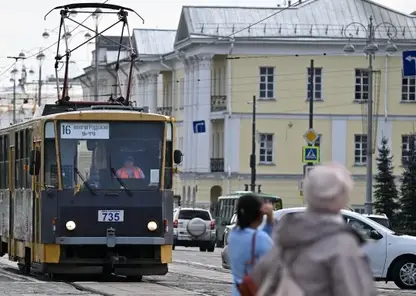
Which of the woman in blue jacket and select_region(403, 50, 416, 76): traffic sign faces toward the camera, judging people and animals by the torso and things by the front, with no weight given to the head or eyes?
the traffic sign

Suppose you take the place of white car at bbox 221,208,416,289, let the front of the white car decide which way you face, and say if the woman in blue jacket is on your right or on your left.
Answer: on your right

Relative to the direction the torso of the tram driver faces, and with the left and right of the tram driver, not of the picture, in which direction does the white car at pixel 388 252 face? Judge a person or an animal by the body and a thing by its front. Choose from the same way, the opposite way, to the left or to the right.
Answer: to the left

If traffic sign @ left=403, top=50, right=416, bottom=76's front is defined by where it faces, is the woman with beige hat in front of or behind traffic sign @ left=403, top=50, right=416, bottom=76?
in front

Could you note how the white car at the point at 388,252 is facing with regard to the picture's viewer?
facing to the right of the viewer

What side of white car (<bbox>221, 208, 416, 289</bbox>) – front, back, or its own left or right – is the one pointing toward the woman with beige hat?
right

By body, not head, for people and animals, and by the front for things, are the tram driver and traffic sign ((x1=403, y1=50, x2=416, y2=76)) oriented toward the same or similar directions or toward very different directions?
same or similar directions

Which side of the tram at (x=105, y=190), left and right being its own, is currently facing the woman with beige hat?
front

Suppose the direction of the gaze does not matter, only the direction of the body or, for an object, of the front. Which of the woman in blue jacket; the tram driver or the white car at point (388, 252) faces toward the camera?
the tram driver

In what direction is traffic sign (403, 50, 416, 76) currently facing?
toward the camera

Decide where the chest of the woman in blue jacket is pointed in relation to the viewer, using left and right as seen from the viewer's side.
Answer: facing away from the viewer and to the right of the viewer

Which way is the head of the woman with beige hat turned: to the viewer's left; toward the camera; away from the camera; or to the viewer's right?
away from the camera

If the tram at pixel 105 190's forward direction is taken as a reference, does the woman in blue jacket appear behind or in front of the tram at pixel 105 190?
in front

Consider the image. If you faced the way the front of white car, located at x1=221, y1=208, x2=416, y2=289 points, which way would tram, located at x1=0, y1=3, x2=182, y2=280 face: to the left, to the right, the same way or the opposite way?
to the right

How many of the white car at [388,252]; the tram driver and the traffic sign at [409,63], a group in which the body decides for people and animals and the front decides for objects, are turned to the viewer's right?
1

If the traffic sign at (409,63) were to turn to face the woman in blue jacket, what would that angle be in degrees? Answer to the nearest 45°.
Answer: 0° — it already faces them

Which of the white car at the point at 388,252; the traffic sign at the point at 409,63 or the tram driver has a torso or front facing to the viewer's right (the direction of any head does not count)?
the white car

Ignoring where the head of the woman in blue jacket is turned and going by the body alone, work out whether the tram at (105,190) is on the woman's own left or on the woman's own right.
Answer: on the woman's own left

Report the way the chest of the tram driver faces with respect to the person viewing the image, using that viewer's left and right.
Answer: facing the viewer

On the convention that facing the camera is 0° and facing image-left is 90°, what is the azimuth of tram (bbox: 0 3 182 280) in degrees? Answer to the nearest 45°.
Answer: approximately 0°
